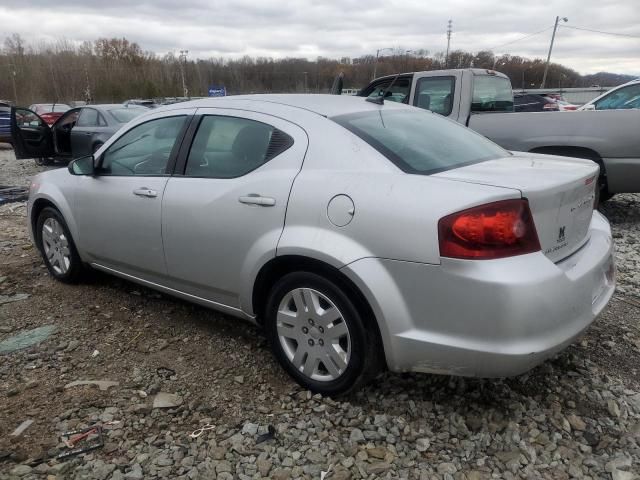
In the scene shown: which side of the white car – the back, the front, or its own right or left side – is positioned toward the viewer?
left

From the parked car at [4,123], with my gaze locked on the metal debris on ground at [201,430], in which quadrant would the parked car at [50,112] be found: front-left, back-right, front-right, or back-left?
back-left

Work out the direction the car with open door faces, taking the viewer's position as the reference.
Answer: facing away from the viewer and to the left of the viewer

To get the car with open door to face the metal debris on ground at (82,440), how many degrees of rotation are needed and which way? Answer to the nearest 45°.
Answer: approximately 135° to its left

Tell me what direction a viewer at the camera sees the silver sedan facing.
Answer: facing away from the viewer and to the left of the viewer

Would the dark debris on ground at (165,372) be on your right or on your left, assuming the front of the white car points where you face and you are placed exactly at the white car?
on your left
